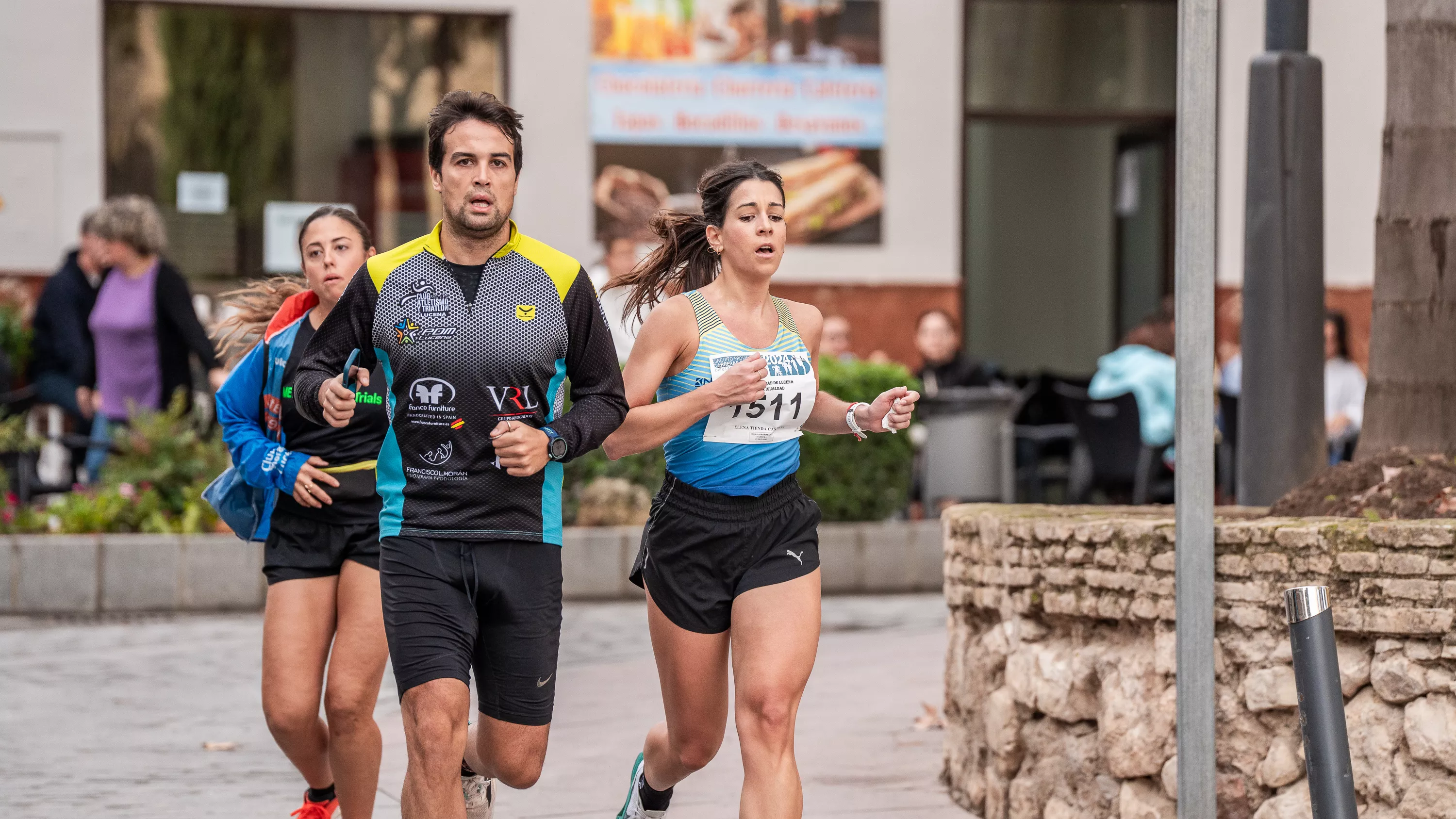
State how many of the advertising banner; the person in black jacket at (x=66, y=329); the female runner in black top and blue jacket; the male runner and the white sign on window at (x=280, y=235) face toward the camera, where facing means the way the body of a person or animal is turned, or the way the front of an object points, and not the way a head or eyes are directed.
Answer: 4

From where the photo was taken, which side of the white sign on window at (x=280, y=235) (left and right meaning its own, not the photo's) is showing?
front

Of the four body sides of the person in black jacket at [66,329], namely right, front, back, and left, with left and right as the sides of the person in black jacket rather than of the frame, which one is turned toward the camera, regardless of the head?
right

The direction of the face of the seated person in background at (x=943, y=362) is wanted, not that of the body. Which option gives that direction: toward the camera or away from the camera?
toward the camera

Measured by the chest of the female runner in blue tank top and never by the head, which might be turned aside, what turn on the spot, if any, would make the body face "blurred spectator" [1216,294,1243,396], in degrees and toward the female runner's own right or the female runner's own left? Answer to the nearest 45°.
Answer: approximately 135° to the female runner's own left

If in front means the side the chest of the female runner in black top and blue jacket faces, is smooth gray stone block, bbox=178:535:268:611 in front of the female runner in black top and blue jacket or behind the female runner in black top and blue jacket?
behind

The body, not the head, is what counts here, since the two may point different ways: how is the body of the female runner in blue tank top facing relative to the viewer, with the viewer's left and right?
facing the viewer and to the right of the viewer

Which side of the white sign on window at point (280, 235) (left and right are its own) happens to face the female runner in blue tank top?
front

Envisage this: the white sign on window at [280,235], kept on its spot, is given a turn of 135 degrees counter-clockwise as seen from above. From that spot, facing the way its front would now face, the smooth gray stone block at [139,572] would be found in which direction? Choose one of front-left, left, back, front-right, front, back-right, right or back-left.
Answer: back-right

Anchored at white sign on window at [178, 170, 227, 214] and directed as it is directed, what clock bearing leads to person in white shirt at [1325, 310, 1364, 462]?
The person in white shirt is roughly at 10 o'clock from the white sign on window.

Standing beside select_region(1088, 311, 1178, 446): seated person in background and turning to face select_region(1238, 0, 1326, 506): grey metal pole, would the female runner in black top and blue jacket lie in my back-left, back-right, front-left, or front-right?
front-right

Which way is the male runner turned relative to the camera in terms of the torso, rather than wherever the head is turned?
toward the camera
